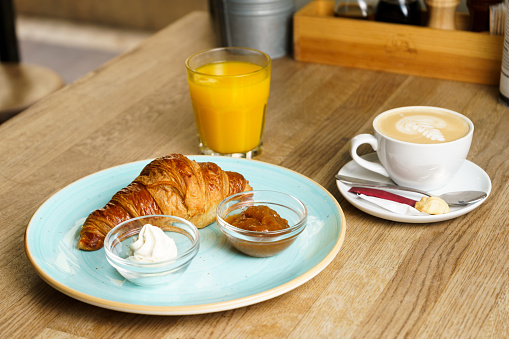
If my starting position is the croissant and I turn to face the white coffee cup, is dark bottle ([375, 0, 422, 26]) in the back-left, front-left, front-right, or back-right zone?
front-left

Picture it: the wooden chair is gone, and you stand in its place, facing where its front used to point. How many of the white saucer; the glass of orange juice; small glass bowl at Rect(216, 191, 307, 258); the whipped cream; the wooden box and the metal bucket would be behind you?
0

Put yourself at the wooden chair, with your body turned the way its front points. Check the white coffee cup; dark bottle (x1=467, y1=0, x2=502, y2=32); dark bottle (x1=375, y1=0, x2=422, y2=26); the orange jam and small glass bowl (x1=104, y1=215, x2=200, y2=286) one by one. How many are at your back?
0

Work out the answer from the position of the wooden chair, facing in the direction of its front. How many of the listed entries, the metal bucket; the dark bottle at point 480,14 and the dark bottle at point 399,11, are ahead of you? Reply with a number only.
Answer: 3

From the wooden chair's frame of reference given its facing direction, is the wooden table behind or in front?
in front

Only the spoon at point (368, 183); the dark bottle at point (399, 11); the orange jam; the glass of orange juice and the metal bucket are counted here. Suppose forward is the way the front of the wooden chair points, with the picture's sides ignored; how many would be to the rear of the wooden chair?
0

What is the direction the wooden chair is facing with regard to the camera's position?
facing the viewer and to the right of the viewer

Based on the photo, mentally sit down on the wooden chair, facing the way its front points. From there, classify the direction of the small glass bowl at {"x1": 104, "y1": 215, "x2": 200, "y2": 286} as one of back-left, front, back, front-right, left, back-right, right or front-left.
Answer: front-right

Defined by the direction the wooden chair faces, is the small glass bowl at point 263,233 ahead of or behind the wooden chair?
ahead

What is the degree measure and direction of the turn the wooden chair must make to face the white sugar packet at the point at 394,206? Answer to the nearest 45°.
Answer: approximately 45° to its right

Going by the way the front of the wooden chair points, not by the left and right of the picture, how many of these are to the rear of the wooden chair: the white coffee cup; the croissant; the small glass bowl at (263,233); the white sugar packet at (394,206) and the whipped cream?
0
